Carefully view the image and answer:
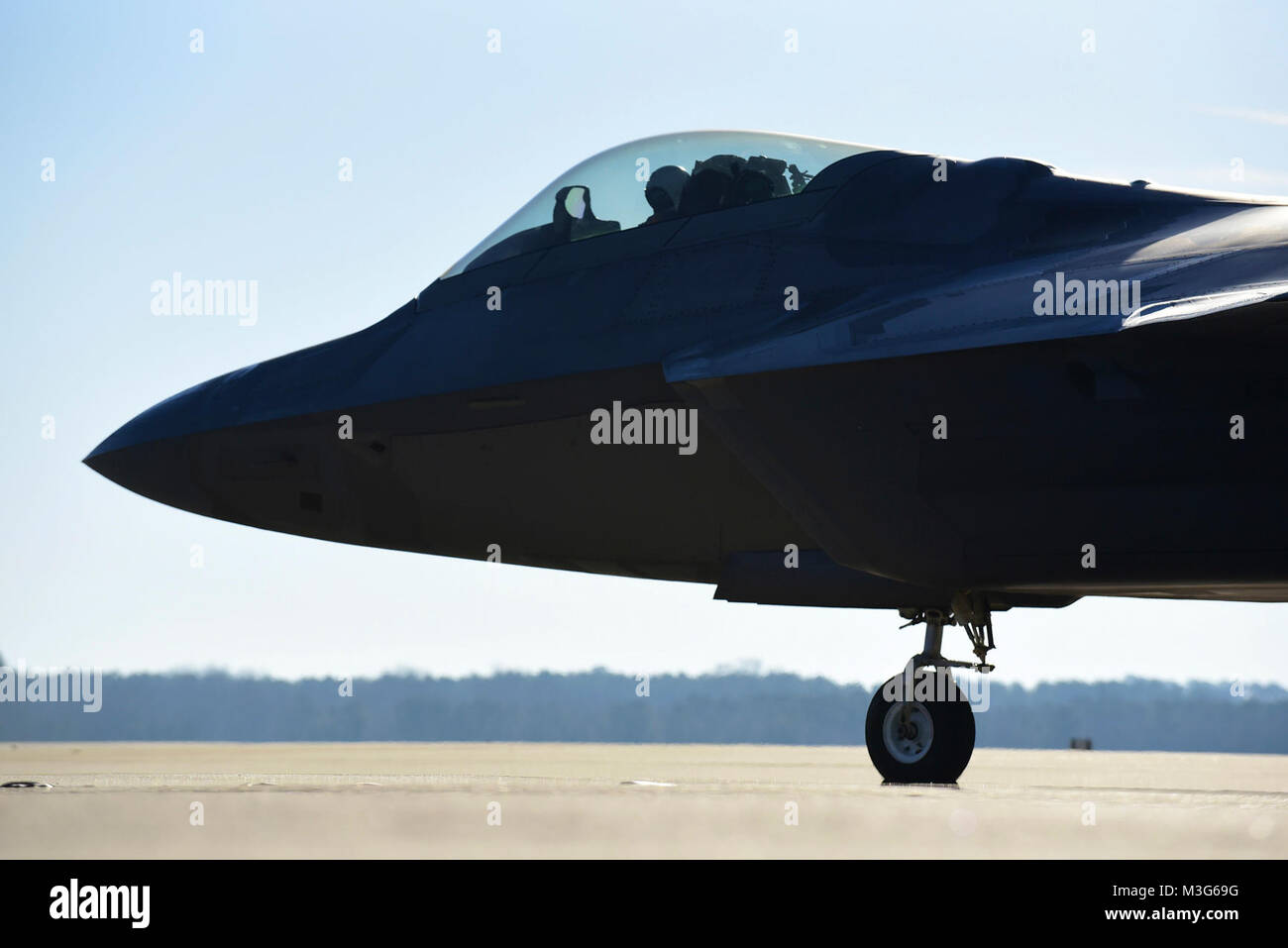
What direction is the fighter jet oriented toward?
to the viewer's left
